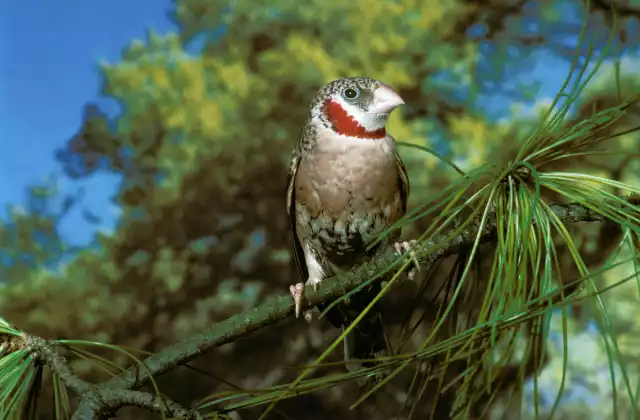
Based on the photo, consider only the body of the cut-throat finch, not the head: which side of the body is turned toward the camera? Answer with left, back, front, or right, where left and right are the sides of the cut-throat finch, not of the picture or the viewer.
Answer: front
